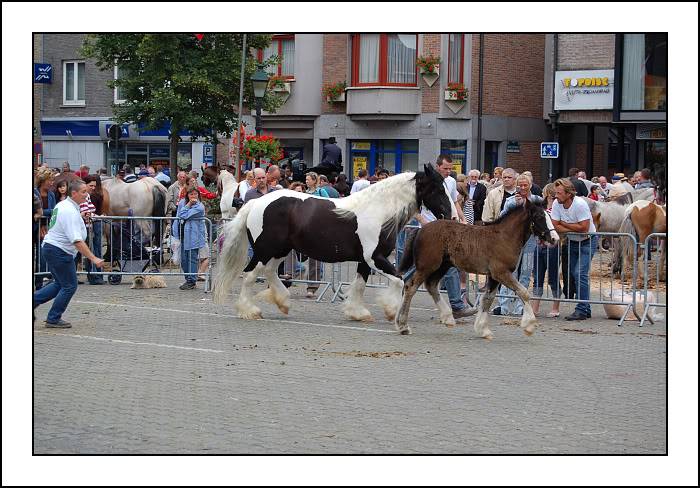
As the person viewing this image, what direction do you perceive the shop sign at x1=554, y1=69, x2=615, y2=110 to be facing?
facing the viewer

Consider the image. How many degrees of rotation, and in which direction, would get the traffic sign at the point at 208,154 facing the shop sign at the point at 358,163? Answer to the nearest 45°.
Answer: approximately 45° to its left

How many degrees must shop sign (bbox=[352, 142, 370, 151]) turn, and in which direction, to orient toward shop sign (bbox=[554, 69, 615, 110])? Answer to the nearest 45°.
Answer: approximately 90° to its left

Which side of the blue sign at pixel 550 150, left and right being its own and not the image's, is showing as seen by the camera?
front

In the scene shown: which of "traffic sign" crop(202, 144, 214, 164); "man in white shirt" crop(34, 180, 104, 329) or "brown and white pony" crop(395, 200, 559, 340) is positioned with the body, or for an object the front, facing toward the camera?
the traffic sign

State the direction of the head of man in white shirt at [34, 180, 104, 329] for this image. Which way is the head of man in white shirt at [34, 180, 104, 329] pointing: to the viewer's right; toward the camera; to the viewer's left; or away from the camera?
to the viewer's right

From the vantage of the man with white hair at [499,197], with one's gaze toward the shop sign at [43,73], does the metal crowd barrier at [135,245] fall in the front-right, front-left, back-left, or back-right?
front-left

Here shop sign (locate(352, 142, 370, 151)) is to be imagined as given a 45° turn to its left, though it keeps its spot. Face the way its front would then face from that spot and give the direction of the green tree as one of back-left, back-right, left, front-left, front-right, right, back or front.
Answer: right

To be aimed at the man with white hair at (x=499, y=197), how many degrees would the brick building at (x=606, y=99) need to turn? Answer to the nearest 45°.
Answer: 0° — it already faces them

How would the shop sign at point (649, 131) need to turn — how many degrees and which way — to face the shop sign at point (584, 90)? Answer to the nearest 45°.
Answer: approximately 90° to its right

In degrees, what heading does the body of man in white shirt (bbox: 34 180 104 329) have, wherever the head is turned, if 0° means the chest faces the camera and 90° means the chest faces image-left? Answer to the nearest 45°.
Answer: approximately 270°

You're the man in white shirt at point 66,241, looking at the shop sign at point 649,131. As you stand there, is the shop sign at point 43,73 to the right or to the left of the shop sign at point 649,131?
left

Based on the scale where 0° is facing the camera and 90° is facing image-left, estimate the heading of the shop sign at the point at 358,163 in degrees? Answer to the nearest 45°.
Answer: approximately 0°

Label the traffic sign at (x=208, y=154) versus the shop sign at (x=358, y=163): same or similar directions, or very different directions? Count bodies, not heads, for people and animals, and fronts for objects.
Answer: same or similar directions
